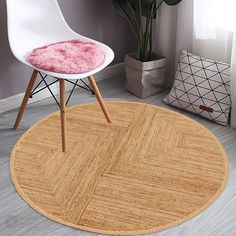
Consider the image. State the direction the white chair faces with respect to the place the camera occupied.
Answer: facing the viewer and to the right of the viewer

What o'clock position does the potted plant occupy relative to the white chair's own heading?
The potted plant is roughly at 10 o'clock from the white chair.

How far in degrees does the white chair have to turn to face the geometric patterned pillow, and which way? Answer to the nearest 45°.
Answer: approximately 45° to its left

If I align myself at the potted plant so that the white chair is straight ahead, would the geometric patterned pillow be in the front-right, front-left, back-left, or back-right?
back-left
